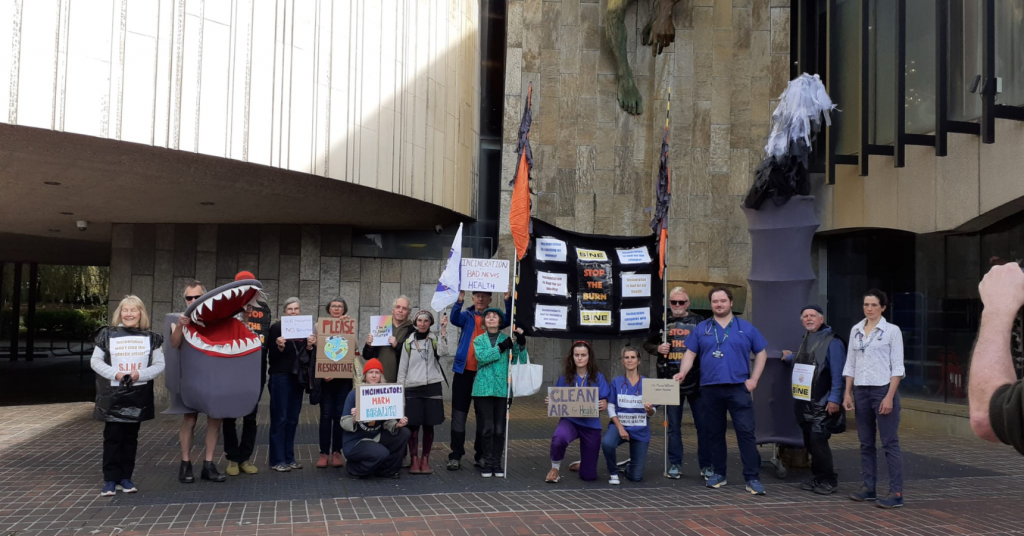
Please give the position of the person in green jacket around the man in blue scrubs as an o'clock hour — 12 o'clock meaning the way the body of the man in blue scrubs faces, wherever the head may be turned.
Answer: The person in green jacket is roughly at 3 o'clock from the man in blue scrubs.

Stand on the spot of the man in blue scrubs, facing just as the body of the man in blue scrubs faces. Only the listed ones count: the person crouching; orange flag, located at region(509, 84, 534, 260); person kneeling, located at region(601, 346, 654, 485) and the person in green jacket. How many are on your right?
4

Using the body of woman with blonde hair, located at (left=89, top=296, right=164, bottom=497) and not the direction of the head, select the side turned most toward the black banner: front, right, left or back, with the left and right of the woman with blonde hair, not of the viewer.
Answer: left

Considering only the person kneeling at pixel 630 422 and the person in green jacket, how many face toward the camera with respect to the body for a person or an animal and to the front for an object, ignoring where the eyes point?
2

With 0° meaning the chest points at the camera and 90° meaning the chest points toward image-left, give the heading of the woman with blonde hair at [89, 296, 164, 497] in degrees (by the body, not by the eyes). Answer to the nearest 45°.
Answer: approximately 0°

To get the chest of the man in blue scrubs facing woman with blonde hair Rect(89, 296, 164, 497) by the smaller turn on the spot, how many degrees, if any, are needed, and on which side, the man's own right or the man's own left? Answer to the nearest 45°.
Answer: approximately 45° to the man's own right

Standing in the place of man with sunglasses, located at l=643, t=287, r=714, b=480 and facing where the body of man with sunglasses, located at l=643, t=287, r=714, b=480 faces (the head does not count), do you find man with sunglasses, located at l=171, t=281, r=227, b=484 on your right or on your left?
on your right

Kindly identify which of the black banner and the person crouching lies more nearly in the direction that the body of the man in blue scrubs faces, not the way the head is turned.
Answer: the person crouching

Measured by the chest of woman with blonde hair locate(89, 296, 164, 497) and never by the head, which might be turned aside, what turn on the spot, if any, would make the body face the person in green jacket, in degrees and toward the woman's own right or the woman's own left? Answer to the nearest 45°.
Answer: approximately 90° to the woman's own left

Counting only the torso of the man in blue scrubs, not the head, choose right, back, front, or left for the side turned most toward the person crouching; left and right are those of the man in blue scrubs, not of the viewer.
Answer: right
